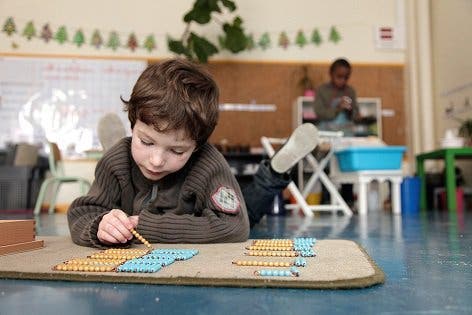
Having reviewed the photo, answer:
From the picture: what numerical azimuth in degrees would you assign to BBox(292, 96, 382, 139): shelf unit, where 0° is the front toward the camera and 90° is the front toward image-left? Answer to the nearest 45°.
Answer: approximately 0°

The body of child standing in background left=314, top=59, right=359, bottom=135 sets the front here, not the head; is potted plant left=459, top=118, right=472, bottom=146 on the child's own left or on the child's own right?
on the child's own left

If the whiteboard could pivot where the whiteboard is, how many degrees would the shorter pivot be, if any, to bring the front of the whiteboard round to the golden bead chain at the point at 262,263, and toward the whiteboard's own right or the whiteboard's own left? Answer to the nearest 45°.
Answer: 0° — it already faces it

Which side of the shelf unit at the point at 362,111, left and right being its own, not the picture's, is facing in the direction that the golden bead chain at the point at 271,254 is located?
front

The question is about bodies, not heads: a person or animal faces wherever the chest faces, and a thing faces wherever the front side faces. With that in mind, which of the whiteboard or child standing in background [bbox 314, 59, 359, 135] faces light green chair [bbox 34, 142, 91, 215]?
the whiteboard

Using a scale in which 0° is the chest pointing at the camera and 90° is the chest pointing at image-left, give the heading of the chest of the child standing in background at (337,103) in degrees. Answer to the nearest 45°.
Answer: approximately 315°
